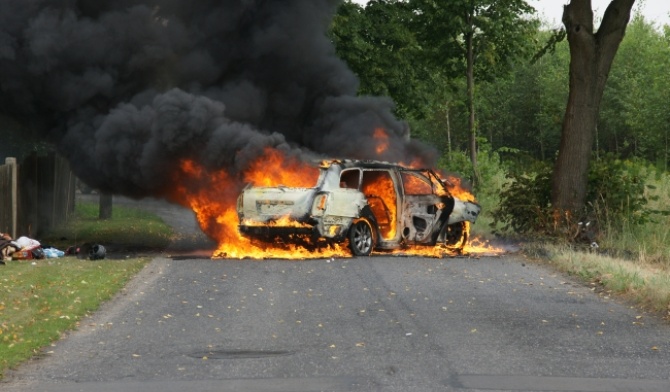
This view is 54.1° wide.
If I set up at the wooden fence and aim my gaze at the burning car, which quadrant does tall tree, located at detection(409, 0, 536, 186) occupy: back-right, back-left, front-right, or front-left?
front-left

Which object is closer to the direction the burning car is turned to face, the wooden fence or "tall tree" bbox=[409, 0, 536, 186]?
the tall tree

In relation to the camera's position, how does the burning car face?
facing away from the viewer and to the right of the viewer

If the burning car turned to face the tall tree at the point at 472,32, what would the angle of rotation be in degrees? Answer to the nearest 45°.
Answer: approximately 45° to its left
